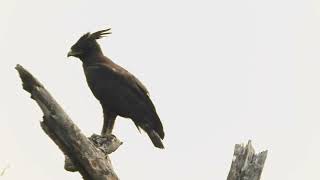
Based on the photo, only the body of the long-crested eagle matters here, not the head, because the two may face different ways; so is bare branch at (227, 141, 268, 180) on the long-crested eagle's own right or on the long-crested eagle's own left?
on the long-crested eagle's own left

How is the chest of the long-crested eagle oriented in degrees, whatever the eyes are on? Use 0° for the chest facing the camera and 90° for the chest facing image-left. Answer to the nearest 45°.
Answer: approximately 90°
